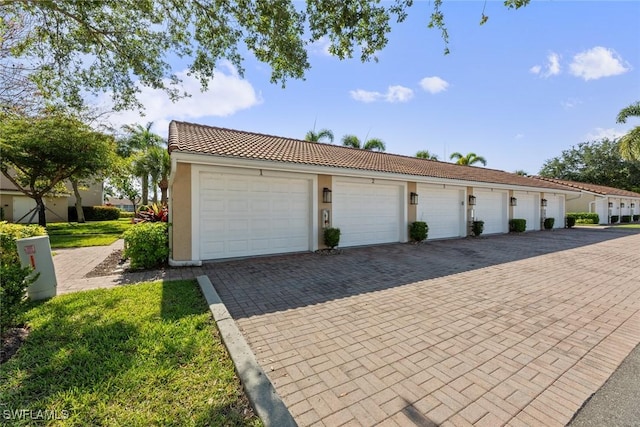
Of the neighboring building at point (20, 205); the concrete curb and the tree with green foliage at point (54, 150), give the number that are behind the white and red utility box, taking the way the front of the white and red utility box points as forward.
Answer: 2

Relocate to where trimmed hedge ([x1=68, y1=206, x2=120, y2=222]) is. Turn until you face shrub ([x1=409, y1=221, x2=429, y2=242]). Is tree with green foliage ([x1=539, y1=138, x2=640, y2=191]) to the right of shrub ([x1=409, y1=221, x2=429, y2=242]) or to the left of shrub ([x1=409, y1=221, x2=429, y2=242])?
left

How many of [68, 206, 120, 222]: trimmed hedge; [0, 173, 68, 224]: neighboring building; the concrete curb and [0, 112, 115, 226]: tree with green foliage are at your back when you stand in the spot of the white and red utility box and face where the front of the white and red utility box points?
3

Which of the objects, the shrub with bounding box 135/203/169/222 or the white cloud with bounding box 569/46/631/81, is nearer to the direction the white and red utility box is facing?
the white cloud

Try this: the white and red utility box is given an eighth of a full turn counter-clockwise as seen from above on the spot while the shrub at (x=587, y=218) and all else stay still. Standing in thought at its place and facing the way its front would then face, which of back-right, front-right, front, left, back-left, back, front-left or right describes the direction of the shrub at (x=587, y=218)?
front-left

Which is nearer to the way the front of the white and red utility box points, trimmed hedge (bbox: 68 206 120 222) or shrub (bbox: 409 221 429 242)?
the shrub

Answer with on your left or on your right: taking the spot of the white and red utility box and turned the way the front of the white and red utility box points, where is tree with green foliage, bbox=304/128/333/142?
on your left

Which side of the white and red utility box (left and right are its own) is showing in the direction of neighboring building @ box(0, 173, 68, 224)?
back

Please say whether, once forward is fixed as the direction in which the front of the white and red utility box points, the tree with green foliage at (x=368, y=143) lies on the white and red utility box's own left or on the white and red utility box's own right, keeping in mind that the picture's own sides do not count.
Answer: on the white and red utility box's own left

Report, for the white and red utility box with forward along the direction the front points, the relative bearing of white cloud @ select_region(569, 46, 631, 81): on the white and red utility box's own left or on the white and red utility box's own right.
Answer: on the white and red utility box's own left

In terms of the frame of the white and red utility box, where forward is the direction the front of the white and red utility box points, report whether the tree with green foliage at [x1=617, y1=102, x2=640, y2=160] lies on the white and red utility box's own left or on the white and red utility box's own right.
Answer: on the white and red utility box's own left

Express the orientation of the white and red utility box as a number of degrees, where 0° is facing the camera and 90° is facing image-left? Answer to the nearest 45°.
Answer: approximately 0°

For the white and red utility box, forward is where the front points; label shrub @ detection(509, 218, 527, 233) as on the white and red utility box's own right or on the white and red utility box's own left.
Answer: on the white and red utility box's own left
